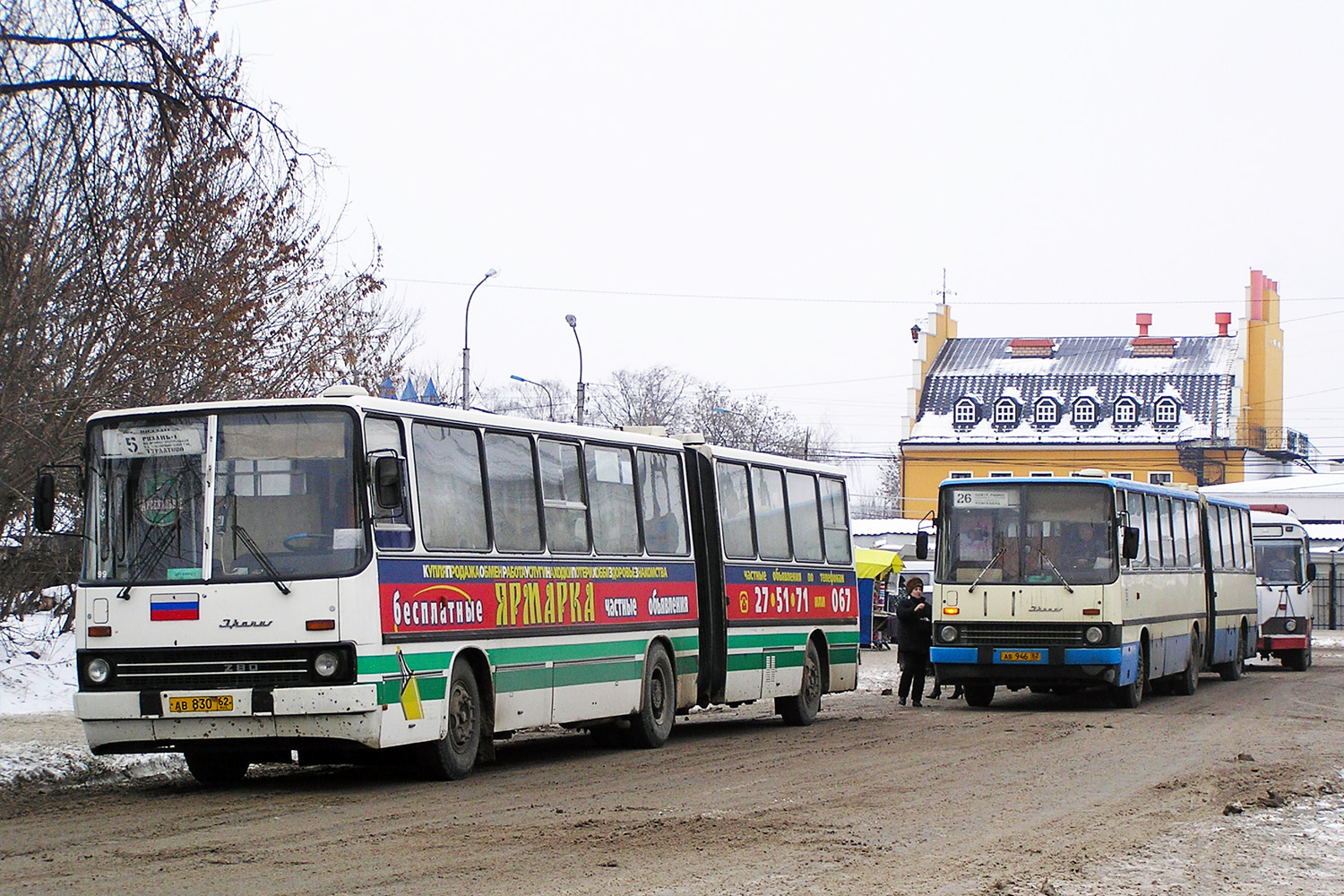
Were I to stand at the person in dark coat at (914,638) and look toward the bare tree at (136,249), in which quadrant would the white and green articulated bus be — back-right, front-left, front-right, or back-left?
front-left

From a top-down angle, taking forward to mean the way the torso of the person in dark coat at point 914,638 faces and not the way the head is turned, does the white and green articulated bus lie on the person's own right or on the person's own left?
on the person's own right

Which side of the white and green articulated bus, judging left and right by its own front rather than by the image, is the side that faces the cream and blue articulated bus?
back

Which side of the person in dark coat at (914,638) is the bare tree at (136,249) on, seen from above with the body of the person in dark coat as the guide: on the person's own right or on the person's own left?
on the person's own right

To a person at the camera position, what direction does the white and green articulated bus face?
facing the viewer and to the left of the viewer

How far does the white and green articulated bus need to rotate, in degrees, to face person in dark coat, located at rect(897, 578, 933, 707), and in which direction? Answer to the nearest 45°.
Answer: approximately 180°
